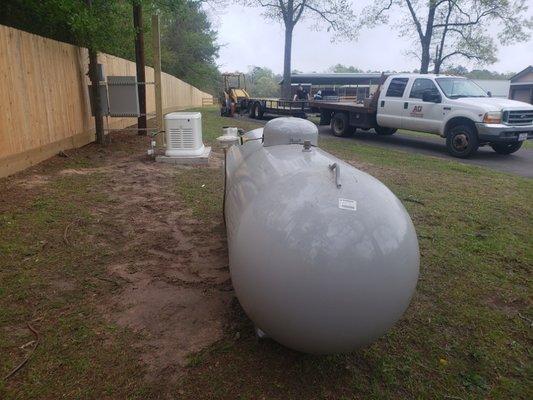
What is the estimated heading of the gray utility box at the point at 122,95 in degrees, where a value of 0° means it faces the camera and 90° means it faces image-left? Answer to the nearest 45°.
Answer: approximately 0°

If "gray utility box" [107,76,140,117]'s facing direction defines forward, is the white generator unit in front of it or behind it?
in front

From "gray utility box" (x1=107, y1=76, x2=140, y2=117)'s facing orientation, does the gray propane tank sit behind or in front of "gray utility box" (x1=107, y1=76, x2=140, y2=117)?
in front

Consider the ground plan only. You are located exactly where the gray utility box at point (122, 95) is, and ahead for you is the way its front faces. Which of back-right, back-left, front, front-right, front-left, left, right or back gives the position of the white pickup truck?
left

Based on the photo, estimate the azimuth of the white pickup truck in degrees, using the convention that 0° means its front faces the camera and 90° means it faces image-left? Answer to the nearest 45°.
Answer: approximately 315°

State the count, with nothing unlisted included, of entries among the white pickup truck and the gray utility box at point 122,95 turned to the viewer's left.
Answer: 0
